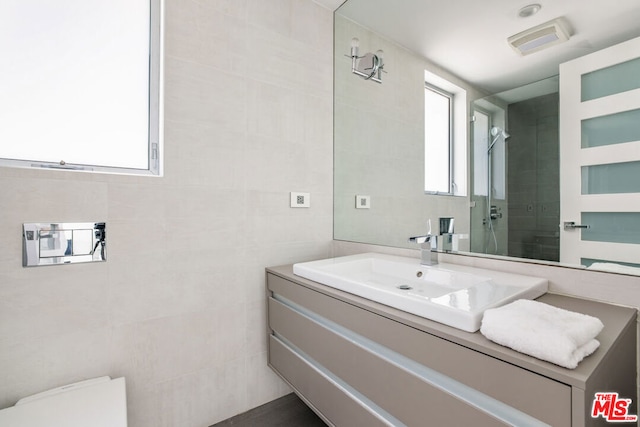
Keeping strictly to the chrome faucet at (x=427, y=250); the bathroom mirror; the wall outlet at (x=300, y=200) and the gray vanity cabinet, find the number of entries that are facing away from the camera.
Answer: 0

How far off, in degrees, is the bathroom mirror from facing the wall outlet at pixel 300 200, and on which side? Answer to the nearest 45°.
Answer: approximately 45° to its right

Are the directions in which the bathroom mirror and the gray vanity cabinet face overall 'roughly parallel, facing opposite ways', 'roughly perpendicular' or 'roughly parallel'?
roughly parallel

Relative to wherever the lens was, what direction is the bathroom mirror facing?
facing the viewer and to the left of the viewer

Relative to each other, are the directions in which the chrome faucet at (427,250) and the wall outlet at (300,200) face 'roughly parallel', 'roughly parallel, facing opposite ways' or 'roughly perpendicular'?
roughly perpendicular

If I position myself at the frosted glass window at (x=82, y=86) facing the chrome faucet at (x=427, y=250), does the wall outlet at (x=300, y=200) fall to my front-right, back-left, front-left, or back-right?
front-left

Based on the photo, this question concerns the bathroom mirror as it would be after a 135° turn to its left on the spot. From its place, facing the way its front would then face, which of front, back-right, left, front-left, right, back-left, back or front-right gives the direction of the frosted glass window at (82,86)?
back-right

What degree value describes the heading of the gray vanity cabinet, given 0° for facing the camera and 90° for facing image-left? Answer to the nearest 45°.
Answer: approximately 45°

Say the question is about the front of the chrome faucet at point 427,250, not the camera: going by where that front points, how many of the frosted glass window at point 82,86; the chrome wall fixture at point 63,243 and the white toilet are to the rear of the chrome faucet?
0

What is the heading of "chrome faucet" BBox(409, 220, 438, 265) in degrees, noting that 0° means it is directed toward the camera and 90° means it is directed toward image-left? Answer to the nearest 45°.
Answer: approximately 45°

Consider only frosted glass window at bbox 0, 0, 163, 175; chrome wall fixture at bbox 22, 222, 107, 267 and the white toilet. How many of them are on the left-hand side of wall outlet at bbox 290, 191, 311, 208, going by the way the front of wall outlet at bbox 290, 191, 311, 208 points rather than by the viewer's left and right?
0

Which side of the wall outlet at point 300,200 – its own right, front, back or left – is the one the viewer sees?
front

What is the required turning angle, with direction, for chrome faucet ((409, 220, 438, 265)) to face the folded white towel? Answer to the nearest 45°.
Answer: approximately 45° to its left

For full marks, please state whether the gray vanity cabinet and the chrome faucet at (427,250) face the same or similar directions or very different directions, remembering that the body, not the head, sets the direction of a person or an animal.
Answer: same or similar directions

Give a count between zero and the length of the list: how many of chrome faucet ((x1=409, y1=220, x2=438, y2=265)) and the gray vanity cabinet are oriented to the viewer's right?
0

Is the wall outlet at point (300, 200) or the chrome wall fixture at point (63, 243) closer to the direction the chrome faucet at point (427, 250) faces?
the chrome wall fixture

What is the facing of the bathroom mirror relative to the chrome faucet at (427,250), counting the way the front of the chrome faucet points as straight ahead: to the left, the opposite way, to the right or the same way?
the same way
